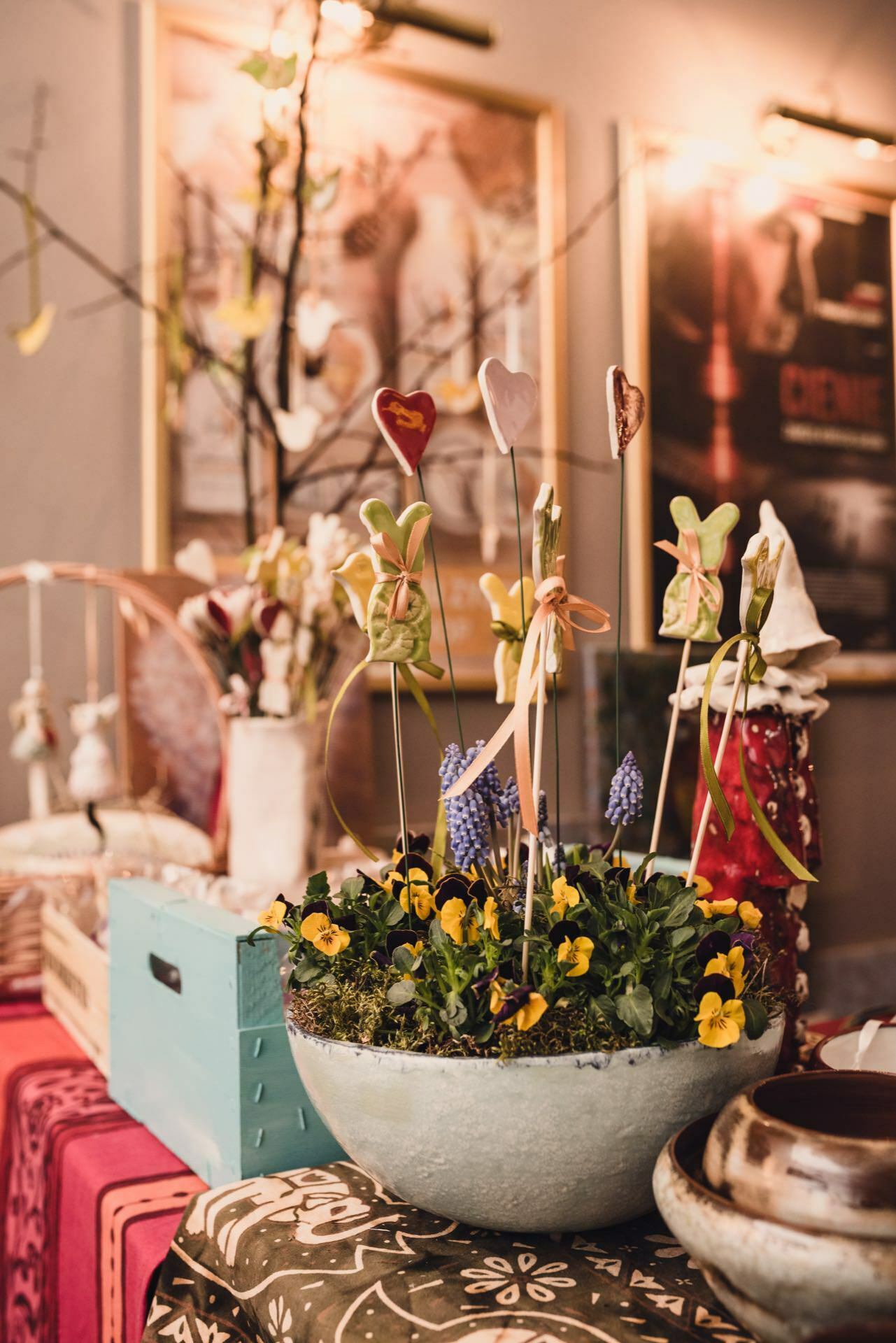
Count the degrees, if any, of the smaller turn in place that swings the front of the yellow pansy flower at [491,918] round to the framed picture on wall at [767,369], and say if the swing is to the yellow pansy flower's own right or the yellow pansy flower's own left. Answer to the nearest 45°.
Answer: approximately 90° to the yellow pansy flower's own left

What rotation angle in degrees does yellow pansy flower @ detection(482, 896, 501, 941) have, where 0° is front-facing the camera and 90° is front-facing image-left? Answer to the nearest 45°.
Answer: approximately 270°

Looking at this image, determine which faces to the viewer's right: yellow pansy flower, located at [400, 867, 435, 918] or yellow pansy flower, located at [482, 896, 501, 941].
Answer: yellow pansy flower, located at [482, 896, 501, 941]

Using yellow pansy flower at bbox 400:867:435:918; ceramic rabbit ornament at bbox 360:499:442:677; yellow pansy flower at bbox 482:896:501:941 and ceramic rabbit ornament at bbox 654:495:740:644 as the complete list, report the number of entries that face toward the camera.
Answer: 3

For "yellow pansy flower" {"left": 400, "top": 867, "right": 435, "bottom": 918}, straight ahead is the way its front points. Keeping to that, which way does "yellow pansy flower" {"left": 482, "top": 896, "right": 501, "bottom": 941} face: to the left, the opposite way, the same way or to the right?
to the left

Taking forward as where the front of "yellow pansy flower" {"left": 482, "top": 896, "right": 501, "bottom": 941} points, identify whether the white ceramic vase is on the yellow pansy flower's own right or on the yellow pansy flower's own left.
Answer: on the yellow pansy flower's own left

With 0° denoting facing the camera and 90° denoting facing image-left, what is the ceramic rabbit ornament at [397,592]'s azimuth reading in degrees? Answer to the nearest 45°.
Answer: approximately 0°

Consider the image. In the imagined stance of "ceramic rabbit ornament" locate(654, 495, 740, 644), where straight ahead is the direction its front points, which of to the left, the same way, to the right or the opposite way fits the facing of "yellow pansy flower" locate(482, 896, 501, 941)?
to the left
